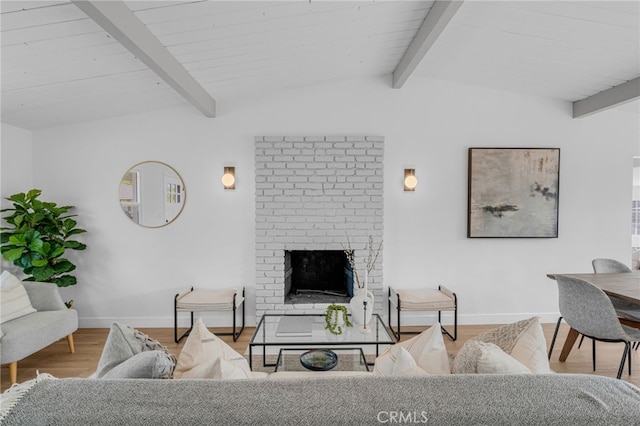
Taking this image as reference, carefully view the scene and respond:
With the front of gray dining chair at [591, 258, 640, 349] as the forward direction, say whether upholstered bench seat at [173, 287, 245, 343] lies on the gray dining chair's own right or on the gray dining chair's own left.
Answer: on the gray dining chair's own right

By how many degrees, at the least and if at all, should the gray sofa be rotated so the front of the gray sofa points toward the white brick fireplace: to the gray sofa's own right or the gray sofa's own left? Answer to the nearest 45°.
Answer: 0° — it already faces it

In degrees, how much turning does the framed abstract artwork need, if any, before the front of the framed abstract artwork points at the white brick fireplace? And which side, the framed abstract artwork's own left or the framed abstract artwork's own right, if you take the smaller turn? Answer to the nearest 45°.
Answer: approximately 45° to the framed abstract artwork's own right

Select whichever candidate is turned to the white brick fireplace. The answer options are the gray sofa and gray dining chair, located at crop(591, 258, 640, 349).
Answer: the gray sofa

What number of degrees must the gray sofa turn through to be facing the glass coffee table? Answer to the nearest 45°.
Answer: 0° — it already faces it

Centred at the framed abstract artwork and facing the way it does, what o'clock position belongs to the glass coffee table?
The glass coffee table is roughly at 1 o'clock from the framed abstract artwork.

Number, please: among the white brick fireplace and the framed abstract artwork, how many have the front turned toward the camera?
2

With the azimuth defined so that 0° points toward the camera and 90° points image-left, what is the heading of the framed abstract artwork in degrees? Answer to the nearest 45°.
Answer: approximately 0°

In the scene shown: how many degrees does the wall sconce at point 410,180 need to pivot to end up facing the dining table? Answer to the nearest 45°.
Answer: approximately 90° to its left

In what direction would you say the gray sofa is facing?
away from the camera

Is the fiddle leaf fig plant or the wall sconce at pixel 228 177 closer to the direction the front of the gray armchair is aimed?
the wall sconce

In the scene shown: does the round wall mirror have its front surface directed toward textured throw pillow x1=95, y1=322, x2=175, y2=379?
yes
